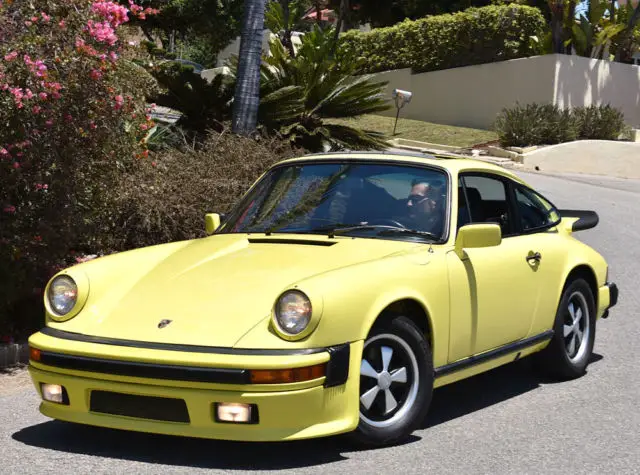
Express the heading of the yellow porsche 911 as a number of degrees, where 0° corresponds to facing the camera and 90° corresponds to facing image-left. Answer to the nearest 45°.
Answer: approximately 45°

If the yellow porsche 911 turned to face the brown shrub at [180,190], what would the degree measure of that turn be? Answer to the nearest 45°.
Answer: approximately 135° to its right

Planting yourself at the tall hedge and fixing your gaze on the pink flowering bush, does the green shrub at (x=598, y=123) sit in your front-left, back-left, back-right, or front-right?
front-left

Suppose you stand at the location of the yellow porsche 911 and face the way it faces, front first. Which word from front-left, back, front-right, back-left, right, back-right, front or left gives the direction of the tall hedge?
back-right

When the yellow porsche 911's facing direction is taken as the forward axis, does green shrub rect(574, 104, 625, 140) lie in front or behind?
behind

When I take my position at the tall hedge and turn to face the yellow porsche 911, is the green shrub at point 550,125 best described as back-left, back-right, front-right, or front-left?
front-left

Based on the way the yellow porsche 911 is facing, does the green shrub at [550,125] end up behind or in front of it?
behind

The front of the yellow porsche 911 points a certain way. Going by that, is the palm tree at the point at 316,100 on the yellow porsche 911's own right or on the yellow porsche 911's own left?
on the yellow porsche 911's own right

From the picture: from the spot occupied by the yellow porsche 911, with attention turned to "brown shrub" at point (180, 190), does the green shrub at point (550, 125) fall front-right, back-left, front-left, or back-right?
front-right
